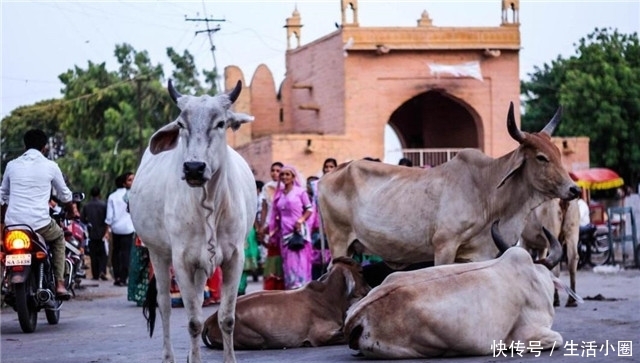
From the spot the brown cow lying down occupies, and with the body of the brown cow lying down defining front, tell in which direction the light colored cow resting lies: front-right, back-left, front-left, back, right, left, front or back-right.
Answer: front-right

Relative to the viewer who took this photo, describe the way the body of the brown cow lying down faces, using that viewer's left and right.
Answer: facing to the right of the viewer

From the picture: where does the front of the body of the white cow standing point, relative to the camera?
toward the camera

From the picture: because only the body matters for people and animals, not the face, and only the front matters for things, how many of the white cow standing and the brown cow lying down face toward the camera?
1
